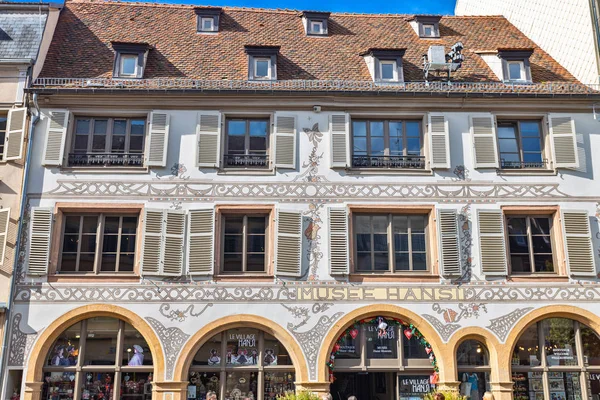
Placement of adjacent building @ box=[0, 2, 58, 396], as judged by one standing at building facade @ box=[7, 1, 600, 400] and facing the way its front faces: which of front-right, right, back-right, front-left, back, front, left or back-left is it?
right

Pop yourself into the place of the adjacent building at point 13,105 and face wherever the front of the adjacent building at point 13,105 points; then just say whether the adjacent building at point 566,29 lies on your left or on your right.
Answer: on your left

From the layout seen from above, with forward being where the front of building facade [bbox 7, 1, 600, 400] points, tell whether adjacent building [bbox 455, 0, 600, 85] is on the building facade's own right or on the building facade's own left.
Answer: on the building facade's own left

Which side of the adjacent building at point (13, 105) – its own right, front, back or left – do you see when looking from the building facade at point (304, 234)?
left

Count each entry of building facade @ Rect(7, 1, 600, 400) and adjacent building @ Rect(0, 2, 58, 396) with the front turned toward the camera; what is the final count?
2

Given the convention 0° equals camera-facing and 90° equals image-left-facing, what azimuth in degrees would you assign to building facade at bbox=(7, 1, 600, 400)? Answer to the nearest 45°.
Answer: approximately 0°
